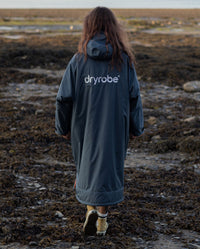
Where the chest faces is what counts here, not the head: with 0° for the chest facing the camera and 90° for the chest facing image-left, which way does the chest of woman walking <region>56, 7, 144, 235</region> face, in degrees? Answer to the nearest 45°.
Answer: approximately 180°

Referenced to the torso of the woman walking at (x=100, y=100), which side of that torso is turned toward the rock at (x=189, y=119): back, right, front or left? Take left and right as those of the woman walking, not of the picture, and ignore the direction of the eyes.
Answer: front

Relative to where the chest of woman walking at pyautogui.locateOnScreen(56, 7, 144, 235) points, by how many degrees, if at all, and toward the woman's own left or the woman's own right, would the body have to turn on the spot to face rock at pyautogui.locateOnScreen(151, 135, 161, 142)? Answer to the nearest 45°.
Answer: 0° — they already face it

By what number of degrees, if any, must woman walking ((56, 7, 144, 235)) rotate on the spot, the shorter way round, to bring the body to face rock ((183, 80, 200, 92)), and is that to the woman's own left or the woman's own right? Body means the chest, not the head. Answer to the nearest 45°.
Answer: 0° — they already face it

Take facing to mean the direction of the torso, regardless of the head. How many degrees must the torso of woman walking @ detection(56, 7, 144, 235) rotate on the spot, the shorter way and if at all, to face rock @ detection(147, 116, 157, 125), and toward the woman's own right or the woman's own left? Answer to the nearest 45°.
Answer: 0° — they already face it
